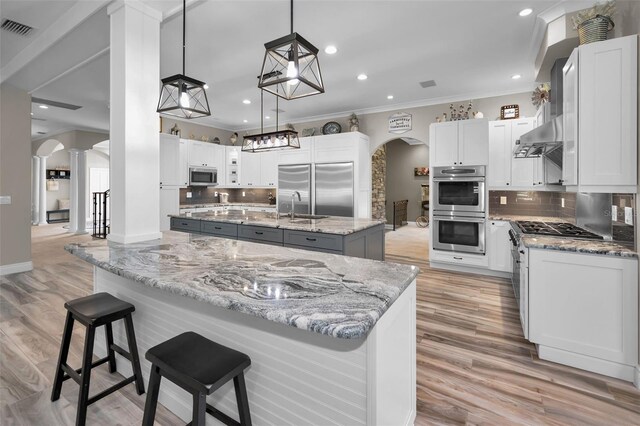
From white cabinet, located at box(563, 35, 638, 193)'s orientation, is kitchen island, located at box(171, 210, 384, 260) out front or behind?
out front

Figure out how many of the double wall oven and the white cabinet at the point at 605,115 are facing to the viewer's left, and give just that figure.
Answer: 1

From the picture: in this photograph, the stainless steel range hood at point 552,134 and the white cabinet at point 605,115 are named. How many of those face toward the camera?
0

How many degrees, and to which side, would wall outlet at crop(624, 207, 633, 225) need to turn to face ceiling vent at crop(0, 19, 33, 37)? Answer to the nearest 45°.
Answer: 0° — it already faces it

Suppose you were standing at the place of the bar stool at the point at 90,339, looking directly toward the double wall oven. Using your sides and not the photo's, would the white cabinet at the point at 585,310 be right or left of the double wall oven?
right

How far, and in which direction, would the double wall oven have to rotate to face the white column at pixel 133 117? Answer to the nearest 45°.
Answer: approximately 45° to its right

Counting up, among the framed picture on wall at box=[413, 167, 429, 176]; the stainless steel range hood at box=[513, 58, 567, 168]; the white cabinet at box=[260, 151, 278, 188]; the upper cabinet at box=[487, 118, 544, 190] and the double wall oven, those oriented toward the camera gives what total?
4

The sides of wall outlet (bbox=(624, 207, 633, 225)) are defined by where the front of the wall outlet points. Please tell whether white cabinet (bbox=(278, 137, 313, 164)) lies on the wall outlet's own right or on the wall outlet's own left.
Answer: on the wall outlet's own right

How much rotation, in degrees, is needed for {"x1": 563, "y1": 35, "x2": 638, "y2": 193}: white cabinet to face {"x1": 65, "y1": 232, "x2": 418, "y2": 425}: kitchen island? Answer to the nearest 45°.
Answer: approximately 45° to its left

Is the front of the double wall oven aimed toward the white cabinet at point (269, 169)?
no

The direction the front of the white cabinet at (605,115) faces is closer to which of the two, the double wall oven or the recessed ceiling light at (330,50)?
the recessed ceiling light

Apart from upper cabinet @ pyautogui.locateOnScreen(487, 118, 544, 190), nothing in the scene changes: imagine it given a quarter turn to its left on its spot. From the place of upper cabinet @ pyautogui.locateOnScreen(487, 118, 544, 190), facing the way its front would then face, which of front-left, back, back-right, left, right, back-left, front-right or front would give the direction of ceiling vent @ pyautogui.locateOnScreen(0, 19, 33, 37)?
back-right

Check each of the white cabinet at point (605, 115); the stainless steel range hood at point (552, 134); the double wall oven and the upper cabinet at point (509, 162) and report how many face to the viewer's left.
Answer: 2

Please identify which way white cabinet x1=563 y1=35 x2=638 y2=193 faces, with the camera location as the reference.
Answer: facing to the left of the viewer

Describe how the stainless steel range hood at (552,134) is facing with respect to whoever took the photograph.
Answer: facing to the left of the viewer

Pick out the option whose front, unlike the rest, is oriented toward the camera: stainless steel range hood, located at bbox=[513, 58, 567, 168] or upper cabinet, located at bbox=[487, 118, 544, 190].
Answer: the upper cabinet

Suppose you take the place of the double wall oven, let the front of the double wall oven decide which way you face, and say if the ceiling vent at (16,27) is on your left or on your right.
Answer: on your right

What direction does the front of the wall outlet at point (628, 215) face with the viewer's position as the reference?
facing the viewer and to the left of the viewer

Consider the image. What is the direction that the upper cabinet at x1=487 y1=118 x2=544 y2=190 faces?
toward the camera

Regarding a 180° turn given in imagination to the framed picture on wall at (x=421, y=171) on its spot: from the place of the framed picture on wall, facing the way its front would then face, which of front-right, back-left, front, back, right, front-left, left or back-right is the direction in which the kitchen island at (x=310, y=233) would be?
back

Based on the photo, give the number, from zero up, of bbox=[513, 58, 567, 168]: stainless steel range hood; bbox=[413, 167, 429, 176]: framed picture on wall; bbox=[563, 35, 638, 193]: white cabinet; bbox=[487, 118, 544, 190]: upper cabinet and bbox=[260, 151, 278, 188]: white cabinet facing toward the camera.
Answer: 3

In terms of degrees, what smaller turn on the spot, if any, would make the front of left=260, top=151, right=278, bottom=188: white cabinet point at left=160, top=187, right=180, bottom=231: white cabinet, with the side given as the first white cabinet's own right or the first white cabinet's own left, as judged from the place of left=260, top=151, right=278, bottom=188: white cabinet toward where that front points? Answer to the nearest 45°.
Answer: approximately 45° to the first white cabinet's own right

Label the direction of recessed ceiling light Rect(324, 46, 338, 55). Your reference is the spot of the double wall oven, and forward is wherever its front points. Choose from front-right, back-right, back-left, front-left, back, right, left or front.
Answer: front-right

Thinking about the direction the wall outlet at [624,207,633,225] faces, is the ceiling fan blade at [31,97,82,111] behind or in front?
in front
